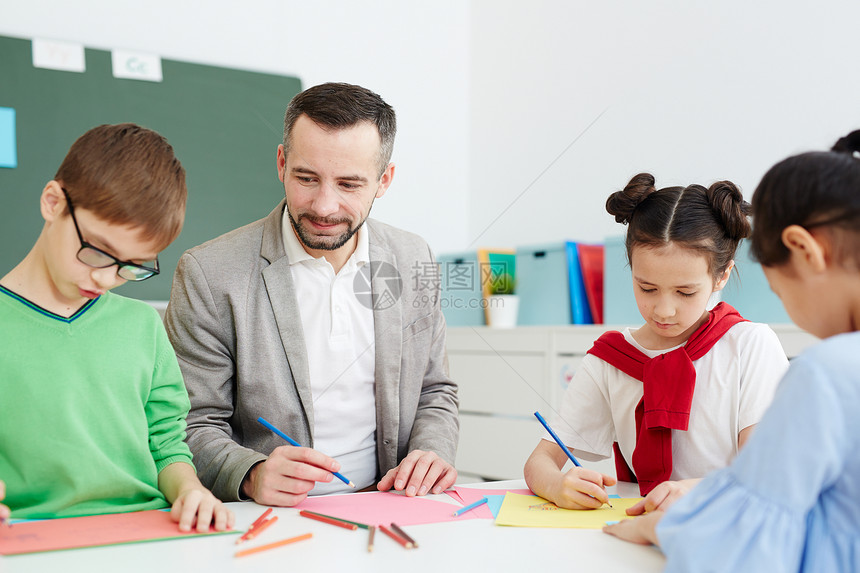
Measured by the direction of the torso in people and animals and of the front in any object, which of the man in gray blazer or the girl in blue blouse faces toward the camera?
the man in gray blazer

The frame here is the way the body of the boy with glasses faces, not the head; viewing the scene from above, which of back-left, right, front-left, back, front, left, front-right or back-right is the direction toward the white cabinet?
left

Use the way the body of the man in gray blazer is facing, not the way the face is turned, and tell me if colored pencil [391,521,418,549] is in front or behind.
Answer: in front

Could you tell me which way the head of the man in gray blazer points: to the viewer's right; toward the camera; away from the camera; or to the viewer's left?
toward the camera

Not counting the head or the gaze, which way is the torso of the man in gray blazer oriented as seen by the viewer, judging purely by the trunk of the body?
toward the camera

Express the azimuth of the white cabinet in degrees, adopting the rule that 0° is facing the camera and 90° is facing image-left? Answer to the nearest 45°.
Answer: approximately 0°

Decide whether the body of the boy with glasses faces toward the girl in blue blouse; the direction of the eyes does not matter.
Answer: yes

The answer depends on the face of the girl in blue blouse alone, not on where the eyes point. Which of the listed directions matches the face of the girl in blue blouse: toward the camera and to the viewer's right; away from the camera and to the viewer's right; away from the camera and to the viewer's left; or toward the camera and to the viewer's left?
away from the camera and to the viewer's left

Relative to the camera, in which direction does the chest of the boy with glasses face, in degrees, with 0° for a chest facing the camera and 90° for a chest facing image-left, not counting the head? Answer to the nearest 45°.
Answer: approximately 315°

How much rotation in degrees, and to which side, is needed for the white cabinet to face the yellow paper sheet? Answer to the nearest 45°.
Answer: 0° — it already faces it

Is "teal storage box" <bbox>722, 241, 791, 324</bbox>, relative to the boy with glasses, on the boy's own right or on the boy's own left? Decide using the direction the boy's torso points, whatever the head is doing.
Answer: on the boy's own left

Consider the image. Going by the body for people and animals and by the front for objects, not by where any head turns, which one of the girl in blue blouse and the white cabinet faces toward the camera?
the white cabinet
